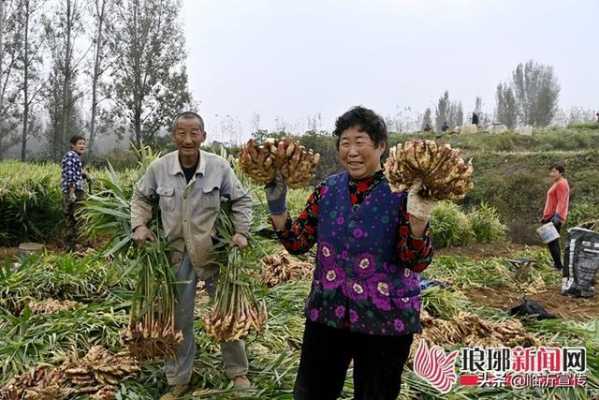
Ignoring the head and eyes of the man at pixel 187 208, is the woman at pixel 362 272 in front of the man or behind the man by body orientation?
in front

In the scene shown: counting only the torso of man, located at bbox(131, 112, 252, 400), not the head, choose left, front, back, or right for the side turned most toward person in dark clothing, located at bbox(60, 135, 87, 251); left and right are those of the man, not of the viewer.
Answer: back

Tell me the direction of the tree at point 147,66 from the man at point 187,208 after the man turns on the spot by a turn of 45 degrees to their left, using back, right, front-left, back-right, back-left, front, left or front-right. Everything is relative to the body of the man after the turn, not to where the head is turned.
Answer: back-left

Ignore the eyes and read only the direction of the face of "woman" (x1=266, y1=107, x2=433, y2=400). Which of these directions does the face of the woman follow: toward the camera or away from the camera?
toward the camera

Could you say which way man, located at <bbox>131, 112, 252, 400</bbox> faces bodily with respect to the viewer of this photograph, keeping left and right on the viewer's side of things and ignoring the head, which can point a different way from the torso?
facing the viewer

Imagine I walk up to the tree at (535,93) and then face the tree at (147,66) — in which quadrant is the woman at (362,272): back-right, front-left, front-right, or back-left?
front-left

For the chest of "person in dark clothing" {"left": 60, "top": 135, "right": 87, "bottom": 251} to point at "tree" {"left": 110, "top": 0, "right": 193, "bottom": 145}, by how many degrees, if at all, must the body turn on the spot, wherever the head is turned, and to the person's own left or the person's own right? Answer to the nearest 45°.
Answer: approximately 90° to the person's own left

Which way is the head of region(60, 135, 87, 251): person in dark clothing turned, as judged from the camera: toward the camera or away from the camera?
toward the camera
